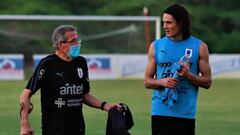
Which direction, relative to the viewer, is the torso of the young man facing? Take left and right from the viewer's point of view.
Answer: facing the viewer
